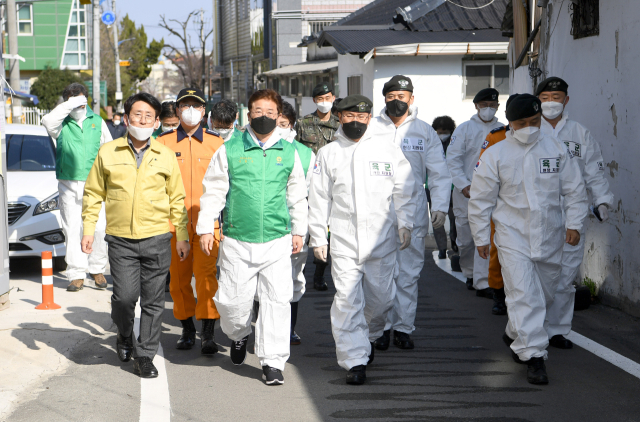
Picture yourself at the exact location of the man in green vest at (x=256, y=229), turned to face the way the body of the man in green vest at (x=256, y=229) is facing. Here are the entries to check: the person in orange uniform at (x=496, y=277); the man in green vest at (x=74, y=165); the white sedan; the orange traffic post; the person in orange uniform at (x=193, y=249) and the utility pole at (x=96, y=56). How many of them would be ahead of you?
0

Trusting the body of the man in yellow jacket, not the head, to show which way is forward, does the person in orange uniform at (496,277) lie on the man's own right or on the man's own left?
on the man's own left

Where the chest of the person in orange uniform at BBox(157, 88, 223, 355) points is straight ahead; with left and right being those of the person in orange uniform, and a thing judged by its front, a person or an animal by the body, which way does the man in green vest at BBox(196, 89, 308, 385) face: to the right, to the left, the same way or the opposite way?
the same way

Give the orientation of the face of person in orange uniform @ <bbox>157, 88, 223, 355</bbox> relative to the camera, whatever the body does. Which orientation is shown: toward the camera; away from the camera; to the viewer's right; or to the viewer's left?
toward the camera

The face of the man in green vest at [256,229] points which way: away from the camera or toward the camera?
toward the camera

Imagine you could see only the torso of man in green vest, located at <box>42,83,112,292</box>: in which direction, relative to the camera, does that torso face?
toward the camera

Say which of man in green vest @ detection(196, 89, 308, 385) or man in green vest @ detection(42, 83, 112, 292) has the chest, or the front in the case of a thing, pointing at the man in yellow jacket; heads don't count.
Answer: man in green vest @ detection(42, 83, 112, 292)

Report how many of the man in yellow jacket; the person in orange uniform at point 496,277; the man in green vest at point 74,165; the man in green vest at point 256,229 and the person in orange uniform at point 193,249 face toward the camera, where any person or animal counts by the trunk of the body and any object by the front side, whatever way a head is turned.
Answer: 5

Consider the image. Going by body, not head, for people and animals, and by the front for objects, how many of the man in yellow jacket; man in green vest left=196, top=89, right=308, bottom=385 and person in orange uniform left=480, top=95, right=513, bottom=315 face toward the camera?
3

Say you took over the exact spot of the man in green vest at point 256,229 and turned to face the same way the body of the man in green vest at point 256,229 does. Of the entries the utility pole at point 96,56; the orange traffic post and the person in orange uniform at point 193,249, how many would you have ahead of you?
0

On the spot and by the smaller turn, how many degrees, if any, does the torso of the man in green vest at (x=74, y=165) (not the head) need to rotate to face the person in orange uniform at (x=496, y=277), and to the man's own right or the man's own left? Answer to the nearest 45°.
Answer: approximately 45° to the man's own left

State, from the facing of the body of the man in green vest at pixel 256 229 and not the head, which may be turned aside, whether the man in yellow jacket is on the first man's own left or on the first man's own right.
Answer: on the first man's own right

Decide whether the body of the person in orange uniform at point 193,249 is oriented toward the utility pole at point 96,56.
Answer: no

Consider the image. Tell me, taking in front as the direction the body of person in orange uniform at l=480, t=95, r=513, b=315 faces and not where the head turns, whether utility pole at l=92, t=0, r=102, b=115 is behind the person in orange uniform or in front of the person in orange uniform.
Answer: behind

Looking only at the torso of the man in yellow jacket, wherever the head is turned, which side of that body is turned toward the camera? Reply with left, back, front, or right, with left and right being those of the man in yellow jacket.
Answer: front

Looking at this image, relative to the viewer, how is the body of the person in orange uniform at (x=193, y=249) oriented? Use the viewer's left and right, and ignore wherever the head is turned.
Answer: facing the viewer

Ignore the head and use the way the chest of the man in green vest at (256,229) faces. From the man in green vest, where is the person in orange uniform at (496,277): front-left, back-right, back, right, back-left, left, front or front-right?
back-left
